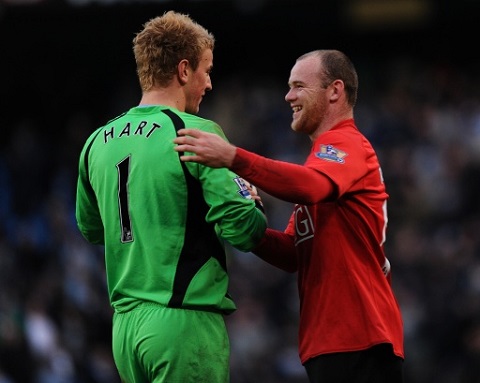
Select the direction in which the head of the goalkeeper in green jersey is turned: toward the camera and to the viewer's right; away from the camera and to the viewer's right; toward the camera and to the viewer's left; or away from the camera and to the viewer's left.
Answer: away from the camera and to the viewer's right

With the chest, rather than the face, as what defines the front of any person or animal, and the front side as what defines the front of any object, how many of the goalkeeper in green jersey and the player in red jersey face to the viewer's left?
1

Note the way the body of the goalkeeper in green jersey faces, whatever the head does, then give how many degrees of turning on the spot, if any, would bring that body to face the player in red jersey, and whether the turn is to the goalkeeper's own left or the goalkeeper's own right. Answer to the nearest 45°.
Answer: approximately 45° to the goalkeeper's own right

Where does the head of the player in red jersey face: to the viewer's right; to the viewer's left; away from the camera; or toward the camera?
to the viewer's left

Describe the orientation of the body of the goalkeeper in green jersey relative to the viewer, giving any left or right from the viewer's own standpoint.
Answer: facing away from the viewer and to the right of the viewer

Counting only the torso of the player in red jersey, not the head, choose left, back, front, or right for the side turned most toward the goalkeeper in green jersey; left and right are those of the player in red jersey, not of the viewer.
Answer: front

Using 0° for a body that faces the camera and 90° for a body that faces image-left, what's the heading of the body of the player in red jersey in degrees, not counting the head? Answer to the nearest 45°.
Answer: approximately 90°
